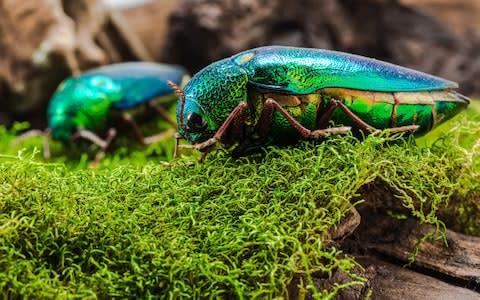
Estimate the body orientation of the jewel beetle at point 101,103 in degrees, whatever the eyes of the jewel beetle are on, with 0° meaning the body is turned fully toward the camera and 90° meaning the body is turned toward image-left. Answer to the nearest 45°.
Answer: approximately 90°

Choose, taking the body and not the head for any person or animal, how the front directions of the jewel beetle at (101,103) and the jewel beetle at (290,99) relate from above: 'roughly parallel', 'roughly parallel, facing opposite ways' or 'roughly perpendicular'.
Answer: roughly parallel

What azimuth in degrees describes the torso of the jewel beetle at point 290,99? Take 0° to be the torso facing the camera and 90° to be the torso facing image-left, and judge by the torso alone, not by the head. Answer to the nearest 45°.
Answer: approximately 90°

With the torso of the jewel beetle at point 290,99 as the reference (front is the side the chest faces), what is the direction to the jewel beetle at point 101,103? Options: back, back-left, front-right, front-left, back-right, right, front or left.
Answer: front-right

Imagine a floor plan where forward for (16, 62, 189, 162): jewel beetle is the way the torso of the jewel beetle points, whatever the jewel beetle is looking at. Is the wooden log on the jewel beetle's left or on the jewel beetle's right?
on the jewel beetle's left

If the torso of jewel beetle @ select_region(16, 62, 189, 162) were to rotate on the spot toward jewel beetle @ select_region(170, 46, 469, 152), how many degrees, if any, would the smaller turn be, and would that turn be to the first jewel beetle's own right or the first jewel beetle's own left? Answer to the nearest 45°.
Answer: approximately 90° to the first jewel beetle's own left

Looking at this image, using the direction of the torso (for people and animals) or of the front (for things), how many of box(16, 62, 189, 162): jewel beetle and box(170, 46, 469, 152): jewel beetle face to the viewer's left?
2

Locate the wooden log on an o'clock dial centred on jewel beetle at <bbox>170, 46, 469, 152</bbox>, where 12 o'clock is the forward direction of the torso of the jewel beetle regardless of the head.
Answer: The wooden log is roughly at 7 o'clock from the jewel beetle.

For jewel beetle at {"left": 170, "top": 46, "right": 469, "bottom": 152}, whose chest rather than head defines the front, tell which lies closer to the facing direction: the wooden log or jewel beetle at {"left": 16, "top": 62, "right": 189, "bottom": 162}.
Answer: the jewel beetle
